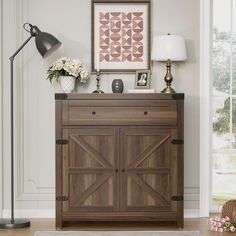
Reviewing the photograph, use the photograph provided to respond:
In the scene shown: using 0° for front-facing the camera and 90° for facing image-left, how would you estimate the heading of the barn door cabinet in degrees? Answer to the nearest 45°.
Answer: approximately 0°

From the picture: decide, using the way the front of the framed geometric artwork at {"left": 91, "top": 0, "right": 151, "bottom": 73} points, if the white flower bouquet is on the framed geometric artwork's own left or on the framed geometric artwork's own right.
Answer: on the framed geometric artwork's own right

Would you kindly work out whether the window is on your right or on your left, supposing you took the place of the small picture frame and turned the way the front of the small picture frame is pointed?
on your left

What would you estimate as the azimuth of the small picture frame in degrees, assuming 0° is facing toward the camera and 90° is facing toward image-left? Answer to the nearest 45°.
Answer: approximately 0°

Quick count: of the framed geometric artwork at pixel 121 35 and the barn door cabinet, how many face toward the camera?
2

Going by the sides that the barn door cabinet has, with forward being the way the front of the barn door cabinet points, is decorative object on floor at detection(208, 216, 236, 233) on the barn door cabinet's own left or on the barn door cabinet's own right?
on the barn door cabinet's own left
